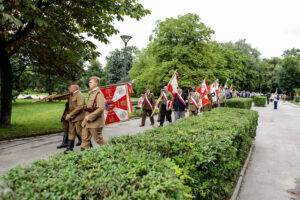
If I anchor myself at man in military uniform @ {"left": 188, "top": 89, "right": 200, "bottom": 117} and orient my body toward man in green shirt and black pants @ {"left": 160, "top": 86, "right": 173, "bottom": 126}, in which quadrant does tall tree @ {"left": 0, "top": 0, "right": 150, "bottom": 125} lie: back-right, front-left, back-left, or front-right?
front-right

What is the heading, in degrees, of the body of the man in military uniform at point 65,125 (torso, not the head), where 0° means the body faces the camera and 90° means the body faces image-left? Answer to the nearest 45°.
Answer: approximately 45°

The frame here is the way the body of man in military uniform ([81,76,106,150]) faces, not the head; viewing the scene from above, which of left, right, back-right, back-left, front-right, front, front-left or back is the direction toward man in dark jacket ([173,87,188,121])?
back

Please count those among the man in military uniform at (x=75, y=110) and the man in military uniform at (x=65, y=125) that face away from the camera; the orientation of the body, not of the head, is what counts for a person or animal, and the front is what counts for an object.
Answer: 0

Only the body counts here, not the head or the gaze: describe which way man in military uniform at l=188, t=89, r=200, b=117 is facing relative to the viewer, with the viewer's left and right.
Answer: facing the viewer and to the left of the viewer

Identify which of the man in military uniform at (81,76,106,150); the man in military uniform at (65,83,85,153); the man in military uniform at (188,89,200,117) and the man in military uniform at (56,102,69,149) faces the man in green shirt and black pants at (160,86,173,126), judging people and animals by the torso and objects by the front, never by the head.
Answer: the man in military uniform at (188,89,200,117)

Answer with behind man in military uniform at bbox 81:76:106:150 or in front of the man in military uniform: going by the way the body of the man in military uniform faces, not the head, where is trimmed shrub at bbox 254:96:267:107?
behind

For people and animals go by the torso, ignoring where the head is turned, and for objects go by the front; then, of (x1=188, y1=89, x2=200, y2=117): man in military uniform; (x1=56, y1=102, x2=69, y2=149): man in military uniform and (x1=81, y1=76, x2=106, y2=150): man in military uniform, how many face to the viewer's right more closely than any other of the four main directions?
0

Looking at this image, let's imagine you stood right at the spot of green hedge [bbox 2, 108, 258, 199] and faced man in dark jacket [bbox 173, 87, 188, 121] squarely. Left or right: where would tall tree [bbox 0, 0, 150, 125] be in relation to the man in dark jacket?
left

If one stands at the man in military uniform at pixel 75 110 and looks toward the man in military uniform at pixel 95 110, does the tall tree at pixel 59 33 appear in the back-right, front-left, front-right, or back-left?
back-left
